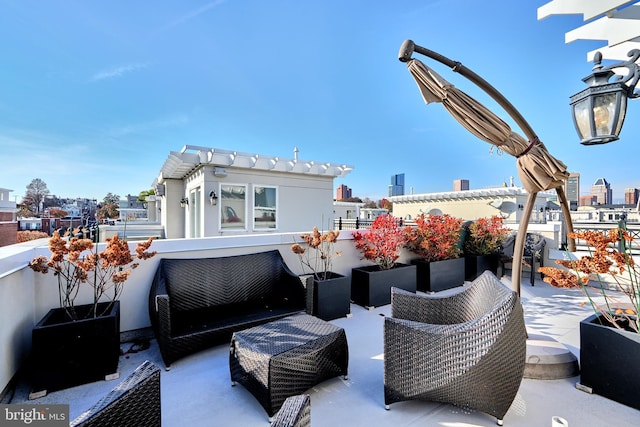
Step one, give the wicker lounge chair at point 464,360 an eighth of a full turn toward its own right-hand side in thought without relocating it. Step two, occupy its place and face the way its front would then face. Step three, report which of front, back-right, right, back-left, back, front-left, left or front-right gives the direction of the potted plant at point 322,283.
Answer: front

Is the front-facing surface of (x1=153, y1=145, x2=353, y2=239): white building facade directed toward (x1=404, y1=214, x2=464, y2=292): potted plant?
no

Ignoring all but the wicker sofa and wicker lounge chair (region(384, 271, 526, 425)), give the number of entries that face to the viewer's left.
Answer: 1

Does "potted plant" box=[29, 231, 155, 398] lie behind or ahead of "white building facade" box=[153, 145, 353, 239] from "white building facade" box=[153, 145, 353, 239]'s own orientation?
ahead

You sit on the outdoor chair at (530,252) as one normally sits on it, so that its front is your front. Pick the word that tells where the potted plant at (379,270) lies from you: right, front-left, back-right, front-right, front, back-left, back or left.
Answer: front

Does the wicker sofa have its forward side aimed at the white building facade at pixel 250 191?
no

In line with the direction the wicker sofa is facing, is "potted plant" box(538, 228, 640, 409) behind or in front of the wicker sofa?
in front

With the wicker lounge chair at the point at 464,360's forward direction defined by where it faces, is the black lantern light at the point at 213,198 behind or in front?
in front

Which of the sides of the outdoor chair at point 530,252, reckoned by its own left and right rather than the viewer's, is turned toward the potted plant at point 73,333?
front

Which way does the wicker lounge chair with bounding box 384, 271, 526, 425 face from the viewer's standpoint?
to the viewer's left

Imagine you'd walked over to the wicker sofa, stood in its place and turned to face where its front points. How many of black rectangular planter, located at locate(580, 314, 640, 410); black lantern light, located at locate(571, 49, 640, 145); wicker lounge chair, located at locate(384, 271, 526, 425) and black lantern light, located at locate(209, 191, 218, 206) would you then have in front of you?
3

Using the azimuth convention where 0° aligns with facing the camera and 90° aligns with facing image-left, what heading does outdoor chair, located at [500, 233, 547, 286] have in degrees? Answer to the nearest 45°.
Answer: approximately 45°

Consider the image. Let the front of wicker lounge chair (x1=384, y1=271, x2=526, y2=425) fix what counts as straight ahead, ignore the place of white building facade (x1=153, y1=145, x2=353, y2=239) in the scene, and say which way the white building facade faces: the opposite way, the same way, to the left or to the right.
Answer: to the left

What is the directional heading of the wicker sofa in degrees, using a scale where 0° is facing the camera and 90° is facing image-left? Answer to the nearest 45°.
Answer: approximately 315°
